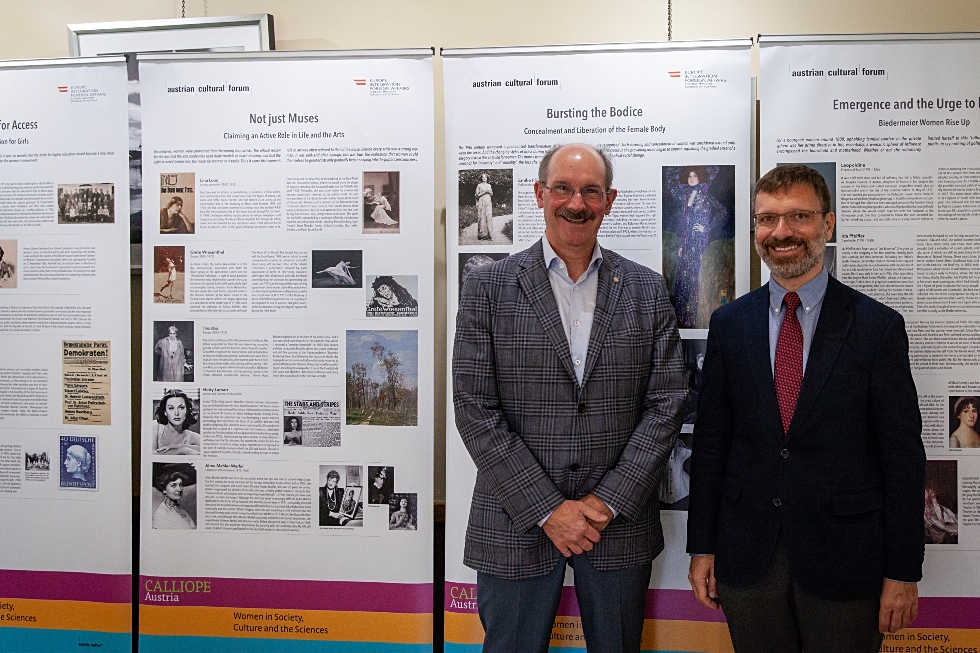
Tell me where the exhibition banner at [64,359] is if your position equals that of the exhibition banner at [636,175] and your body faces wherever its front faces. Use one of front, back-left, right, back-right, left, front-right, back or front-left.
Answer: right

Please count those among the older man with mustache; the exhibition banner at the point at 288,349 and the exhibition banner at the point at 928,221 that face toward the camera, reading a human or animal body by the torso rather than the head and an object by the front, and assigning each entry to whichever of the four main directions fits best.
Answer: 3

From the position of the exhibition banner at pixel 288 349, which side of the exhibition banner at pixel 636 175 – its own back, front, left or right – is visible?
right

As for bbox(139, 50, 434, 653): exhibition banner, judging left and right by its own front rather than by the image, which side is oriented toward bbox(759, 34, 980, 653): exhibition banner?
left

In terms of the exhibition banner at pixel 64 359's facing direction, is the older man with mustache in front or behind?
in front

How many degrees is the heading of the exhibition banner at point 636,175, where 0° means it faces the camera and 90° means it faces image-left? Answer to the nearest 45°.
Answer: approximately 0°

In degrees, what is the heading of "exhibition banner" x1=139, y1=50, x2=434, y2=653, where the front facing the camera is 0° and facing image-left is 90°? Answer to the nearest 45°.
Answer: approximately 0°

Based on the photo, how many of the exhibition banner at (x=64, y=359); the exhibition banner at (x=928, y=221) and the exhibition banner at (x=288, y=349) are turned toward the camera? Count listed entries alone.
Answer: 3
